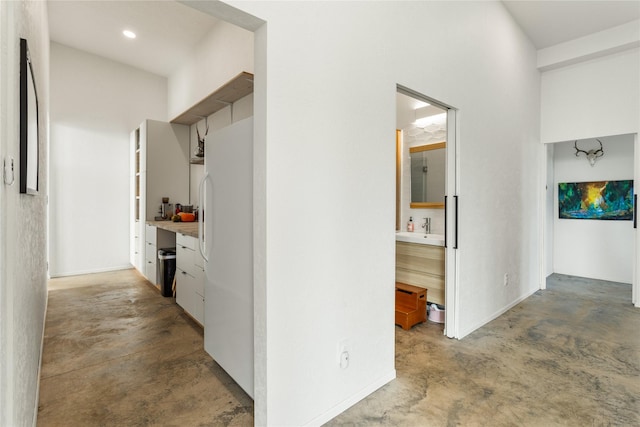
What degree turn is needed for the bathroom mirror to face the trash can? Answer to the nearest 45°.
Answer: approximately 45° to its right

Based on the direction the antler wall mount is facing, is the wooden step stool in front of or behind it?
in front

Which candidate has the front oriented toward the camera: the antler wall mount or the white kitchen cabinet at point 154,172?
the antler wall mount

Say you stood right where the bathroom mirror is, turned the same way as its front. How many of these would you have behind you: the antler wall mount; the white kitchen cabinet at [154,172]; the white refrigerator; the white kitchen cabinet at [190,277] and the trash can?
1

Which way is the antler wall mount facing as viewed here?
toward the camera

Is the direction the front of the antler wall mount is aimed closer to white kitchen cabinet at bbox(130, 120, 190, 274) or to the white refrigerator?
the white refrigerator

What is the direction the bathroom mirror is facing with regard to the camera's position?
facing the viewer and to the left of the viewer

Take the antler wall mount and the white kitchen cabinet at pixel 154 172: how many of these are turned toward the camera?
1

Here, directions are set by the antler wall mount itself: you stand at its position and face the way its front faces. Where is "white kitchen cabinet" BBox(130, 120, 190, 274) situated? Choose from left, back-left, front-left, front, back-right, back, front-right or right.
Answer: front-right

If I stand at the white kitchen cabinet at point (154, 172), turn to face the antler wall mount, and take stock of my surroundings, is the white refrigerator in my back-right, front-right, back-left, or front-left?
front-right

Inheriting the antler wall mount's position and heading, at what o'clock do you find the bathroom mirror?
The bathroom mirror is roughly at 1 o'clock from the antler wall mount.

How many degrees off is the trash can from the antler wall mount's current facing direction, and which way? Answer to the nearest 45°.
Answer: approximately 45° to its right
